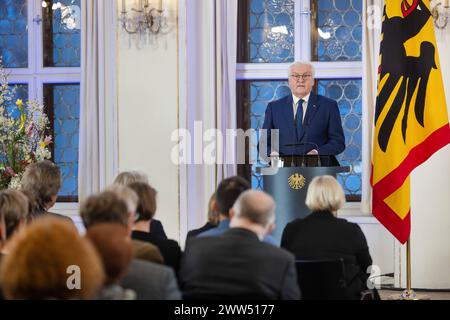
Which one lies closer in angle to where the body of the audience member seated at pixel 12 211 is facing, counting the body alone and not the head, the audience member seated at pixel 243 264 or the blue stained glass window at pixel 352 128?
the blue stained glass window

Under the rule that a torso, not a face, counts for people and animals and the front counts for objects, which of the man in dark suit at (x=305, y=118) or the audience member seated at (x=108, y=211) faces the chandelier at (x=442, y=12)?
the audience member seated

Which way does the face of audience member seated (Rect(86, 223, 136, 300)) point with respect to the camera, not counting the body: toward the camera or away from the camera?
away from the camera

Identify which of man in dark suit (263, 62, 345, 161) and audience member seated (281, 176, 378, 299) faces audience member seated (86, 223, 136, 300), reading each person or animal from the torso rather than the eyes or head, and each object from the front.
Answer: the man in dark suit

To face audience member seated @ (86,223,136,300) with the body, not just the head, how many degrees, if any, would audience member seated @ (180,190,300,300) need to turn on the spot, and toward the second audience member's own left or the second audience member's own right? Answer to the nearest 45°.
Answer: approximately 135° to the second audience member's own left

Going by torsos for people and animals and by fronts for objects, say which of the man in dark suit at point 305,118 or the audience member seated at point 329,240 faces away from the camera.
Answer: the audience member seated

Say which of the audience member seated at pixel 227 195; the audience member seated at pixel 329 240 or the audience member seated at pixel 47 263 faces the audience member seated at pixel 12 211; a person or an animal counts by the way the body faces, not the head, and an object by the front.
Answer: the audience member seated at pixel 47 263

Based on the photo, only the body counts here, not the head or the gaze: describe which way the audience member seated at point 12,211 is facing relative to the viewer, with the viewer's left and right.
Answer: facing away from the viewer and to the right of the viewer

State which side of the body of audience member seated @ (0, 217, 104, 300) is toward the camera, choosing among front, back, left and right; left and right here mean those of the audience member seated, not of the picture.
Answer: back

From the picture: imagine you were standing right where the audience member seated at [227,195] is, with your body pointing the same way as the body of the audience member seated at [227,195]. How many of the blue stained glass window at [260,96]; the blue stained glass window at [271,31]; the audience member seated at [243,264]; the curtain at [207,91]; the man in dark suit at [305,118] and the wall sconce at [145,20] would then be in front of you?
5

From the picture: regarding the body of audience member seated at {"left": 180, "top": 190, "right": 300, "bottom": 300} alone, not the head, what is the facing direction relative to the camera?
away from the camera

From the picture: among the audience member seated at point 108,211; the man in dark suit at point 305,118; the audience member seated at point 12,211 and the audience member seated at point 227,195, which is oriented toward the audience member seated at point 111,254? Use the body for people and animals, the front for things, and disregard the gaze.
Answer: the man in dark suit

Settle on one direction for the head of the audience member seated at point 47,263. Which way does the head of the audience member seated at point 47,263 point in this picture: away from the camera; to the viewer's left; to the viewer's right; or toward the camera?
away from the camera

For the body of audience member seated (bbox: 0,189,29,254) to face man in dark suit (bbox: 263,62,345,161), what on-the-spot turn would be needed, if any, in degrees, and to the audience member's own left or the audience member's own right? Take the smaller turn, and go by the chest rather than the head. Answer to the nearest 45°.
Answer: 0° — they already face them

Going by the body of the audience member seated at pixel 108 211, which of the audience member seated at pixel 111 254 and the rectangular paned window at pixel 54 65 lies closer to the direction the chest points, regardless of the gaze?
the rectangular paned window

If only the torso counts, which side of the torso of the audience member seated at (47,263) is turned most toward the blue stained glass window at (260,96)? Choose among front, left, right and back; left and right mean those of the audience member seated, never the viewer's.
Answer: front

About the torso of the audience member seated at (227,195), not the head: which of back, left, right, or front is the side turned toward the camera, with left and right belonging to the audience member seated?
back
